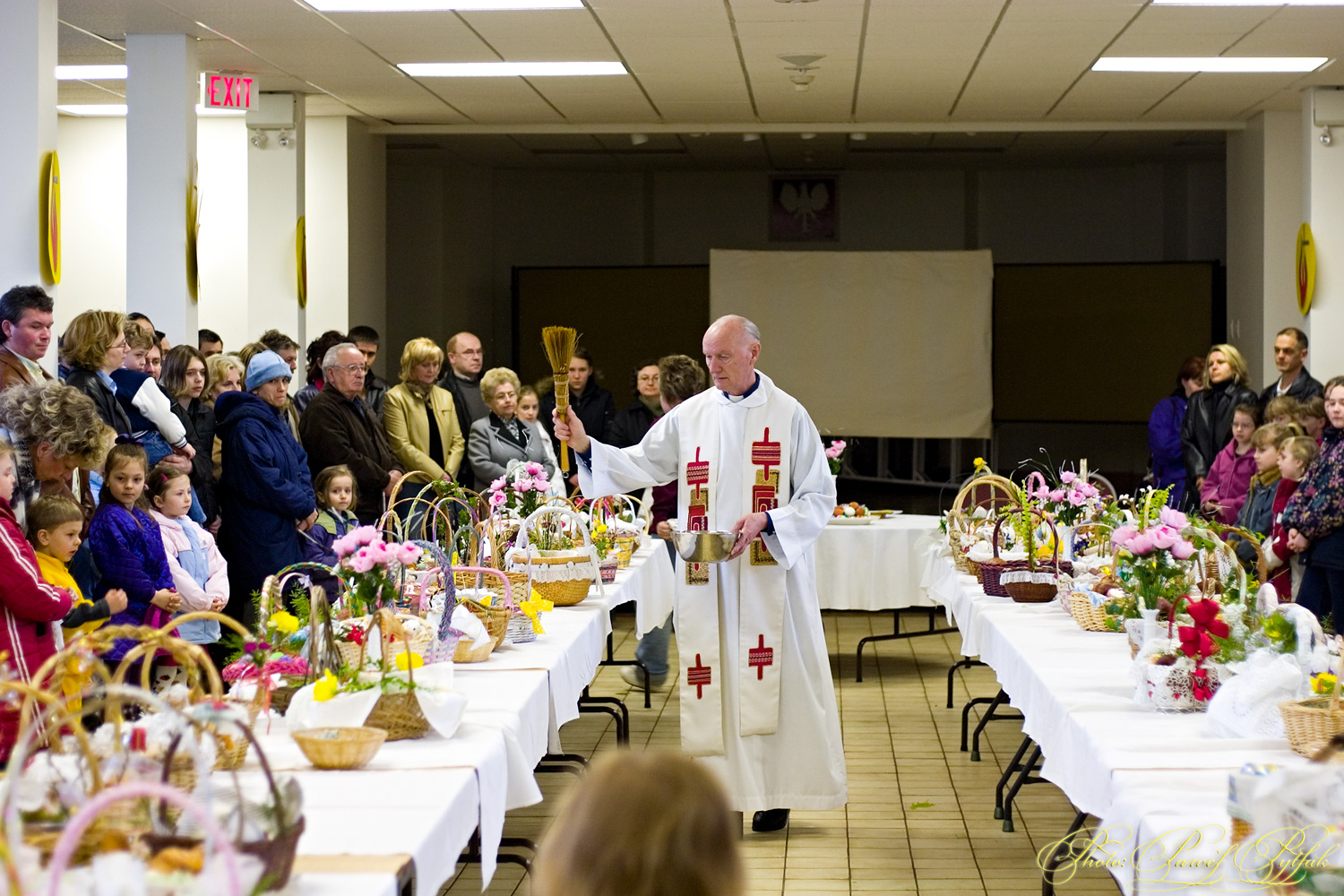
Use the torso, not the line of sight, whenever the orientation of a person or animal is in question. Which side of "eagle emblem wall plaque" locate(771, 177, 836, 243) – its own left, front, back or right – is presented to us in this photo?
front

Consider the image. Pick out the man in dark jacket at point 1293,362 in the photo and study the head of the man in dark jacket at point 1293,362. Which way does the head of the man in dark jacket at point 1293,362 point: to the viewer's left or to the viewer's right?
to the viewer's left

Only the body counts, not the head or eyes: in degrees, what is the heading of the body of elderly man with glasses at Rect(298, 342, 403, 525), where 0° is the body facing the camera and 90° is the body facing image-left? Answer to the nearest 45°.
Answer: approximately 315°

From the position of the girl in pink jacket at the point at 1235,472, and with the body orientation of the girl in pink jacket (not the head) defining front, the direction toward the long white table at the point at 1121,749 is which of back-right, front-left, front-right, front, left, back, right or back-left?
front-left

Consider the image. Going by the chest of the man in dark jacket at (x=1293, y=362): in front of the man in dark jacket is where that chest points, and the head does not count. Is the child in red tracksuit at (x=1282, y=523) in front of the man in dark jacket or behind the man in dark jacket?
in front

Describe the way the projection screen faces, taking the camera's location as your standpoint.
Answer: facing the viewer

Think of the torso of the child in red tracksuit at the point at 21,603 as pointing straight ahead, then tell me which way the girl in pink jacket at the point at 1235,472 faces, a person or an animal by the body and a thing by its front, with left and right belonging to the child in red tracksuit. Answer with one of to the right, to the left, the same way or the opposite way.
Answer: the opposite way

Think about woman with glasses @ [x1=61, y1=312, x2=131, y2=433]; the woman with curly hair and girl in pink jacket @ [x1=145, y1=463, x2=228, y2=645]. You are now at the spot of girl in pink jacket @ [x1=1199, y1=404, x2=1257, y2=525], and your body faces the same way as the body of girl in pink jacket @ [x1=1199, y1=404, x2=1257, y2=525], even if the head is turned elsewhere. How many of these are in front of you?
3

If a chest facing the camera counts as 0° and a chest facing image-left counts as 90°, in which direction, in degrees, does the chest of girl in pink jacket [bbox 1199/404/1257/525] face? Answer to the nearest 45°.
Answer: approximately 45°

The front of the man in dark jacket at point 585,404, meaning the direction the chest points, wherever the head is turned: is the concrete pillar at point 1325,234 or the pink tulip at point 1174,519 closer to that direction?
the pink tulip

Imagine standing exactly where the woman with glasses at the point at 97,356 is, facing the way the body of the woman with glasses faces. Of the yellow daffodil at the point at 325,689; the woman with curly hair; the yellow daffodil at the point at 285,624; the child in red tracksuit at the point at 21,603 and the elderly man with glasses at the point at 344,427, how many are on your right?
4

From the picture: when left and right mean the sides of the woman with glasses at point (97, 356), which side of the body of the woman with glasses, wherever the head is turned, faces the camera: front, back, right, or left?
right

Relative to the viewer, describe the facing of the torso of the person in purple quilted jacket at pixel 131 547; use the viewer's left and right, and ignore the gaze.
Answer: facing the viewer and to the right of the viewer

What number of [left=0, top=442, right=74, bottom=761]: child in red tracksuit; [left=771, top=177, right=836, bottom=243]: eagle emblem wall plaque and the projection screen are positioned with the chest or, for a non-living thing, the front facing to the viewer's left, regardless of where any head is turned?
0

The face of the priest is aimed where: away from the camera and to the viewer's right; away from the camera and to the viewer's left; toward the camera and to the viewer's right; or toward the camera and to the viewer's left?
toward the camera and to the viewer's left

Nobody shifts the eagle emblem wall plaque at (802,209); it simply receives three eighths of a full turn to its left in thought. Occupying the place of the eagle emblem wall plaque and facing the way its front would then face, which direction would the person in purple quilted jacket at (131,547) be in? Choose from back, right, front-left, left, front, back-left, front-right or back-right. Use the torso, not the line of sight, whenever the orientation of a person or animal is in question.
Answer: back-right

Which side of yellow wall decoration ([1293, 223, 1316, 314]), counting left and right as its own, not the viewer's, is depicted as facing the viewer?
left

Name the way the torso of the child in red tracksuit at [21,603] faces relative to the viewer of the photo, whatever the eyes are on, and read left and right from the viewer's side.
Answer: facing to the right of the viewer

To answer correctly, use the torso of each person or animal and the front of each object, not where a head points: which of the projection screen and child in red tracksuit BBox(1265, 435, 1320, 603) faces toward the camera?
the projection screen
